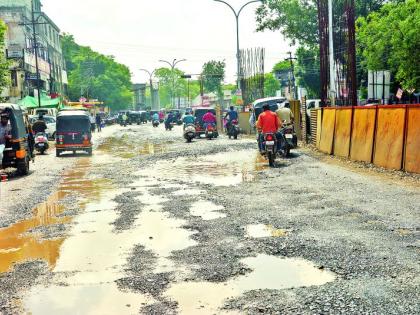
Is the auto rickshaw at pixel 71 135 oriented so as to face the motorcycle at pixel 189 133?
no

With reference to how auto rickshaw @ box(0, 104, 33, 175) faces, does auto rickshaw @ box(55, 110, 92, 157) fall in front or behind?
in front

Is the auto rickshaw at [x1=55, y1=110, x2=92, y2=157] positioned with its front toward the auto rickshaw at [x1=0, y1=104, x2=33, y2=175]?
no

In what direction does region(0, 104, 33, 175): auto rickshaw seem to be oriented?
away from the camera

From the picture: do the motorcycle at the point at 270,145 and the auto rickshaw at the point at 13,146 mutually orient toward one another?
no

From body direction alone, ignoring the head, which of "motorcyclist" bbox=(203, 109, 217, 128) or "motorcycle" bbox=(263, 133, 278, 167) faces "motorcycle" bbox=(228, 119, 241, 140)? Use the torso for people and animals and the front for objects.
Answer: "motorcycle" bbox=(263, 133, 278, 167)

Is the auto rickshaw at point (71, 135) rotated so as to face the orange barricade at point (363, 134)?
no

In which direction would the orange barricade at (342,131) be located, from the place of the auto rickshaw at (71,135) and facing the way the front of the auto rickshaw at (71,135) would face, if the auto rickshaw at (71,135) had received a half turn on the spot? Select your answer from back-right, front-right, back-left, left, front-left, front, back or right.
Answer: front-left

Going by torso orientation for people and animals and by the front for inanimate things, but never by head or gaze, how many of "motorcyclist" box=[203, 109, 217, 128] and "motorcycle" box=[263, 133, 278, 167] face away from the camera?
2

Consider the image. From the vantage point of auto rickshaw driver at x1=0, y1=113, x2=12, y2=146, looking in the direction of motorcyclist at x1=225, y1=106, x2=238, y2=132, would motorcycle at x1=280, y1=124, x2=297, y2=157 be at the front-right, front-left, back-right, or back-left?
front-right

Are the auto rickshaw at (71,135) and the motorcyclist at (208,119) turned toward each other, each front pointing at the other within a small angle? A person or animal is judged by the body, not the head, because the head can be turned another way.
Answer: no

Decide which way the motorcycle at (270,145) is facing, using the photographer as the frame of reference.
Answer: facing away from the viewer

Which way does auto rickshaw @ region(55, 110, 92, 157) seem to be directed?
away from the camera
